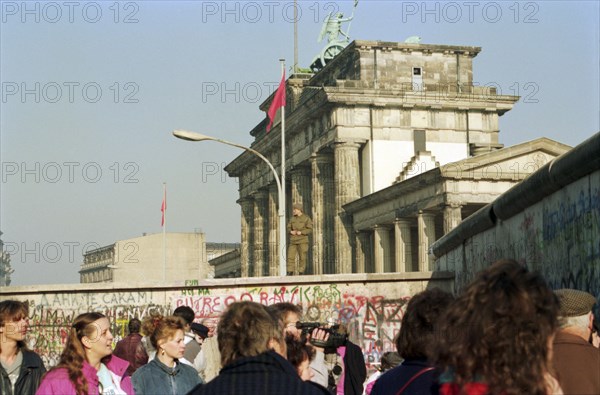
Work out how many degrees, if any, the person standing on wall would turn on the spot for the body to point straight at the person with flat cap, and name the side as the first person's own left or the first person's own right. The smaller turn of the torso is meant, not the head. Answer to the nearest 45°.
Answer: approximately 45° to the first person's own left

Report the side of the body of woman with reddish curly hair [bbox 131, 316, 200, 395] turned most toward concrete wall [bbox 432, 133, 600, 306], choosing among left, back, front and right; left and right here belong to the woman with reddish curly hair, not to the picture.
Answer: left

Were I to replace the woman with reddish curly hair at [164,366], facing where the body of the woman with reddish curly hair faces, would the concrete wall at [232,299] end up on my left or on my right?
on my left

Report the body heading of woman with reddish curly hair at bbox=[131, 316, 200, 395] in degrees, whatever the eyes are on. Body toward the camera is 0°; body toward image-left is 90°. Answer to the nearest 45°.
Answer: approximately 315°

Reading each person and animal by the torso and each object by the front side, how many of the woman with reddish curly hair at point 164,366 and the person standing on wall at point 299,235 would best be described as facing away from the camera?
0

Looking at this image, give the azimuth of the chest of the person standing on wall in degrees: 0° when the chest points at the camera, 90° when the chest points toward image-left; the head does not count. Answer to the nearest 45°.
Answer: approximately 45°
